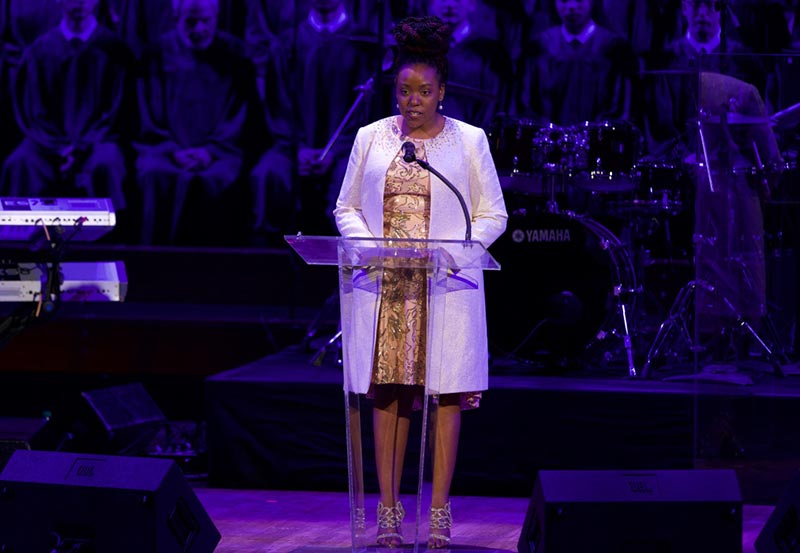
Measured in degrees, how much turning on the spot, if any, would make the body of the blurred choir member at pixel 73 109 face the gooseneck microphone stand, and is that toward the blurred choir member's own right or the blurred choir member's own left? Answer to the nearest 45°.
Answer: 0° — they already face it

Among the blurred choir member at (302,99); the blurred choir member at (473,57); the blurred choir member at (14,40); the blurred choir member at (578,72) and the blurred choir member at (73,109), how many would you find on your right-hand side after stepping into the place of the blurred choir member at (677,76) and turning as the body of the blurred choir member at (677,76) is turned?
5

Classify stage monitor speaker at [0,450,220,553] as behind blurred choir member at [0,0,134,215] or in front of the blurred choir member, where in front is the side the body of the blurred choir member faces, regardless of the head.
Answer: in front

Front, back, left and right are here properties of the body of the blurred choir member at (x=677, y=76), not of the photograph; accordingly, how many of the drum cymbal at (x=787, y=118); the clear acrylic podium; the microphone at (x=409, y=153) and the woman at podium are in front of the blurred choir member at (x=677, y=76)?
4

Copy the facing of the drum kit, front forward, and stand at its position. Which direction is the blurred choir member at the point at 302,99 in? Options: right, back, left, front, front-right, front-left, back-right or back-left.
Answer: right

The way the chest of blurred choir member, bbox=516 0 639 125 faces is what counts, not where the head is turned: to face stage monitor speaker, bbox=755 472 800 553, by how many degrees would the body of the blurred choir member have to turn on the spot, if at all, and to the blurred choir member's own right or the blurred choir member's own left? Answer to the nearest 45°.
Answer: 0° — they already face it

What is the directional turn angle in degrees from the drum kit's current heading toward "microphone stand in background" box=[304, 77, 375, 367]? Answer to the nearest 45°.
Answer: approximately 45° to its right

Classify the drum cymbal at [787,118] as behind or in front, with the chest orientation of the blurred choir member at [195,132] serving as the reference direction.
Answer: in front

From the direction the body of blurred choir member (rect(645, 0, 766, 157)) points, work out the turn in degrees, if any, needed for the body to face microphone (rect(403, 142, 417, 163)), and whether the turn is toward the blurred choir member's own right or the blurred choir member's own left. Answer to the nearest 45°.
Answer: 0° — they already face it
